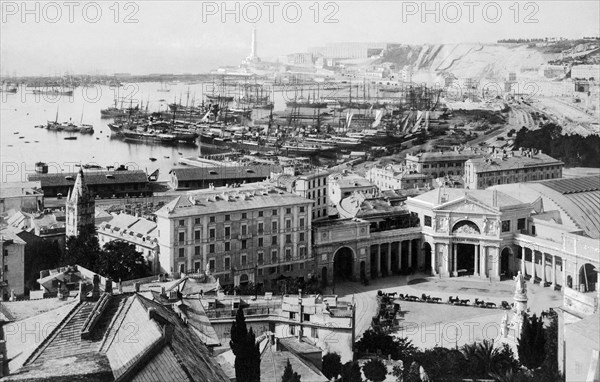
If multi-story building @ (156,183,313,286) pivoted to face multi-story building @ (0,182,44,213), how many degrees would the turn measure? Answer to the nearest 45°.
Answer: approximately 135° to its right

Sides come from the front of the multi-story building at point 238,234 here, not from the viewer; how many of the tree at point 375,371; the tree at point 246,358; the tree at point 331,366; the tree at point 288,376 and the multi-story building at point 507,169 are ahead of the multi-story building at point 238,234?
4

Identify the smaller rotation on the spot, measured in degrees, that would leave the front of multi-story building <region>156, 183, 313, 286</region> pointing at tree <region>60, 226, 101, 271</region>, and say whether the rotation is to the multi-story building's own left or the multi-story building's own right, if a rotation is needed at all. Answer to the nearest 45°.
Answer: approximately 90° to the multi-story building's own right

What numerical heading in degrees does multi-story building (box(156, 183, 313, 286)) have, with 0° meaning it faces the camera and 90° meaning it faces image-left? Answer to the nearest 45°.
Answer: approximately 0°

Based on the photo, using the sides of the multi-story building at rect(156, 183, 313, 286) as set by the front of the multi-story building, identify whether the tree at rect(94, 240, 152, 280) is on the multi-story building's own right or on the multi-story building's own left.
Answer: on the multi-story building's own right

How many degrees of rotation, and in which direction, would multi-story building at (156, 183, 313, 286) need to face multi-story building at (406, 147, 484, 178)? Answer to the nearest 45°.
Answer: approximately 135° to its left

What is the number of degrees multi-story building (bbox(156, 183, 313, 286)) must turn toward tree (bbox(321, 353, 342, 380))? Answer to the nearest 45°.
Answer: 0° — it already faces it

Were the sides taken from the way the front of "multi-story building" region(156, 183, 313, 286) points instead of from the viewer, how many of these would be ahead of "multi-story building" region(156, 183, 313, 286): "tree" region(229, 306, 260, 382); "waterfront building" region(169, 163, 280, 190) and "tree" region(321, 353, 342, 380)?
2

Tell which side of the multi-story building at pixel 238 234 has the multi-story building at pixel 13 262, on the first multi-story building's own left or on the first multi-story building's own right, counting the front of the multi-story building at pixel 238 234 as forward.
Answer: on the first multi-story building's own right

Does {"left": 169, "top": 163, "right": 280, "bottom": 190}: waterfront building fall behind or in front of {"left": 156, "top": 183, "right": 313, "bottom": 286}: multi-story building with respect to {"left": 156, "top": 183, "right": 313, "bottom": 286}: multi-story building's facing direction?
behind

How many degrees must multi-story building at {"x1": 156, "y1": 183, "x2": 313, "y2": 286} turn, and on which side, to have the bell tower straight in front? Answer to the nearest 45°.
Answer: approximately 135° to its right

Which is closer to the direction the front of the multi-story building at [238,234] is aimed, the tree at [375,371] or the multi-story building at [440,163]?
the tree

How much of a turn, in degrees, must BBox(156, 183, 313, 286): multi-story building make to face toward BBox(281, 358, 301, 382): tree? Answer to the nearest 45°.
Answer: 0° — it already faces it

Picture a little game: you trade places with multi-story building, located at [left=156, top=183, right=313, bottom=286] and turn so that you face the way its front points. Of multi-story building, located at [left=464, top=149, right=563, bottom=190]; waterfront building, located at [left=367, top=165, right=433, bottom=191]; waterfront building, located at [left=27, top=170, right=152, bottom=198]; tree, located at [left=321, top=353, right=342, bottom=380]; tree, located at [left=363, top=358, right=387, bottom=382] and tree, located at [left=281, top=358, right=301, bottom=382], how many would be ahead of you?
3
